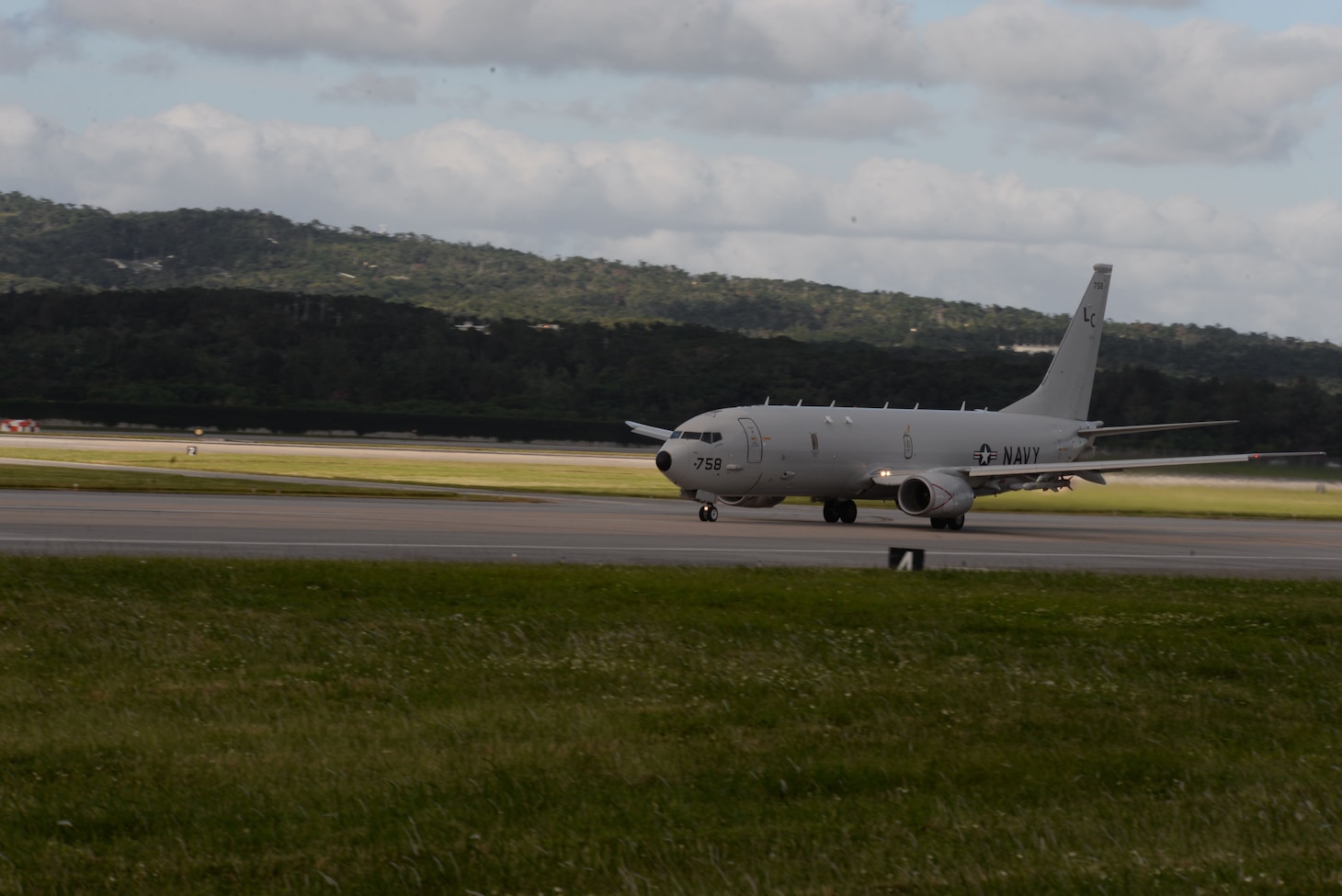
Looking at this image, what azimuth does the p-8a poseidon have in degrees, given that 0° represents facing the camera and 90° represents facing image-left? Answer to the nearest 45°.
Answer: approximately 45°

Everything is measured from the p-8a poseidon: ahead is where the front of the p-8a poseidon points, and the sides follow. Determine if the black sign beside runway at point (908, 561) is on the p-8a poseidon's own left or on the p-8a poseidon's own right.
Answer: on the p-8a poseidon's own left
